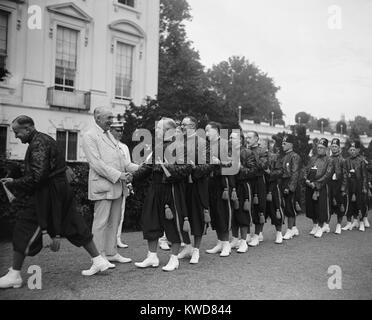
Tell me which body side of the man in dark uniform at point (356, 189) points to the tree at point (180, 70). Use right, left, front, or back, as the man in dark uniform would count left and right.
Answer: right

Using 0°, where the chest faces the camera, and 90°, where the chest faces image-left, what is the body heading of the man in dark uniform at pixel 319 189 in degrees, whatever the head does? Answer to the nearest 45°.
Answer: approximately 45°

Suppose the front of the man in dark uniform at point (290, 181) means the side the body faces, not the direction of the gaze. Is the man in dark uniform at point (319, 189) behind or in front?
behind

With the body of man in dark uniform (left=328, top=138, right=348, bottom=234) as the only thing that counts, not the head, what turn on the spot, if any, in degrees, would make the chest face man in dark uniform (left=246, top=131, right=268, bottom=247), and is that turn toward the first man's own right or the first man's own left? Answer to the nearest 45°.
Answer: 0° — they already face them

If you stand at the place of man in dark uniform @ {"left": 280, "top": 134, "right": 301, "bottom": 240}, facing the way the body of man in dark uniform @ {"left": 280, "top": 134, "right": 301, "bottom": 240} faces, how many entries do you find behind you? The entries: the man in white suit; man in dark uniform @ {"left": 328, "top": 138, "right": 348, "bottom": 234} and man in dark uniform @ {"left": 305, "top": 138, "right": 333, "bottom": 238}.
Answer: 2

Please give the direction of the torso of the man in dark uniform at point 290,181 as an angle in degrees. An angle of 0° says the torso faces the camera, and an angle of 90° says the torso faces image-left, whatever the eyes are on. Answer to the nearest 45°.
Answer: approximately 45°

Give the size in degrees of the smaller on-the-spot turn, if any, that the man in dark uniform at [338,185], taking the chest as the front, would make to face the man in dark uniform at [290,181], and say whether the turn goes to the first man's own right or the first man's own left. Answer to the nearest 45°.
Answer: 0° — they already face them

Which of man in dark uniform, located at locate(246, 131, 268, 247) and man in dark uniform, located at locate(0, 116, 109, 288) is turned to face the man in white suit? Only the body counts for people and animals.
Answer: man in dark uniform, located at locate(246, 131, 268, 247)

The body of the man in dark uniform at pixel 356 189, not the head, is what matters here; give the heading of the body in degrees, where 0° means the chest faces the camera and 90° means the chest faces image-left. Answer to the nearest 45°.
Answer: approximately 45°

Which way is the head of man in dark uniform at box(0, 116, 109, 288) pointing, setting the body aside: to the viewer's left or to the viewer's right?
to the viewer's left
